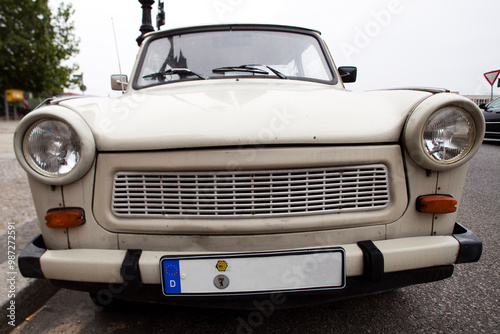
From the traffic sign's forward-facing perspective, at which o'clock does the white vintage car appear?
The white vintage car is roughly at 12 o'clock from the traffic sign.

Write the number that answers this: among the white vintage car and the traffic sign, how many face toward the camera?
2

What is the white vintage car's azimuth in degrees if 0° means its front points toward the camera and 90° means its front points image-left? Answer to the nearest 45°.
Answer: approximately 0°

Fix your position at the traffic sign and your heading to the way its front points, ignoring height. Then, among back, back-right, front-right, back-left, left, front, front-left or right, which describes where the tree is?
right

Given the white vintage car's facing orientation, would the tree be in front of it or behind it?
behind

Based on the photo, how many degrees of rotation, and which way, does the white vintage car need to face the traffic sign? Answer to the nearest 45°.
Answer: approximately 135° to its left

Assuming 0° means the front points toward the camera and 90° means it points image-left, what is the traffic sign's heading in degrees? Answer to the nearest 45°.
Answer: approximately 0°
